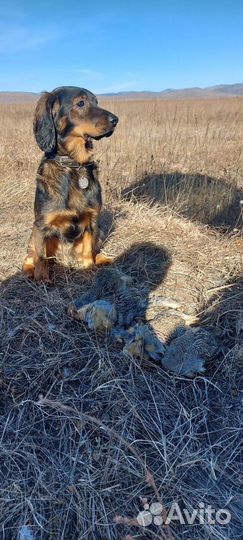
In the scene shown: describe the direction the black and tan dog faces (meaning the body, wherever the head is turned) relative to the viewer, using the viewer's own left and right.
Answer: facing the viewer and to the right of the viewer

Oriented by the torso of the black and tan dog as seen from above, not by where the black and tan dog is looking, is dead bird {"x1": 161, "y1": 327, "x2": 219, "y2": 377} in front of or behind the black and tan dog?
in front
